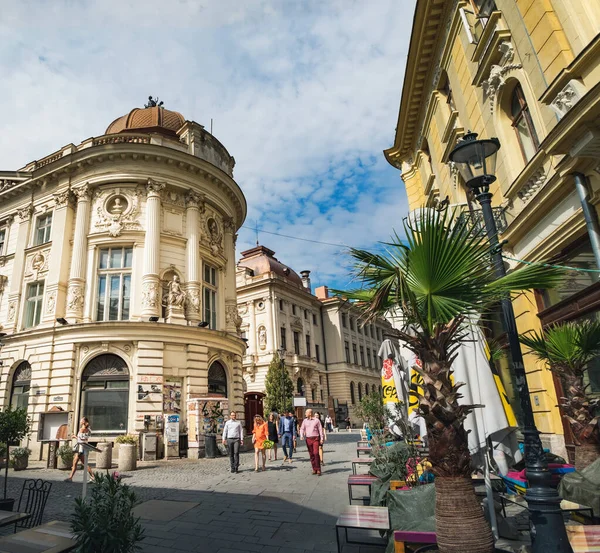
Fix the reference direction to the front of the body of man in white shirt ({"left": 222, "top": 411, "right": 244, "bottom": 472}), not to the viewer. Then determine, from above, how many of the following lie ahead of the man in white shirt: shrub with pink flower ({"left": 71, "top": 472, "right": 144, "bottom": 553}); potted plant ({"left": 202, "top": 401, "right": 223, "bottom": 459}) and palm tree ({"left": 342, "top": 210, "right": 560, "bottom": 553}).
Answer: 2

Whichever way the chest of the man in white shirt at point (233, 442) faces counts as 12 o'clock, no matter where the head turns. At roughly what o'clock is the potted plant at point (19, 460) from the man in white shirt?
The potted plant is roughly at 4 o'clock from the man in white shirt.

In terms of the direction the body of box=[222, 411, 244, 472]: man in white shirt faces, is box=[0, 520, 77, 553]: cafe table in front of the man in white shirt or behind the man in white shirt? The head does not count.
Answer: in front

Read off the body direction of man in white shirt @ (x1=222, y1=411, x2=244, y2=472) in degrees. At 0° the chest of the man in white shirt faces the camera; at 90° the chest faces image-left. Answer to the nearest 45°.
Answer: approximately 0°

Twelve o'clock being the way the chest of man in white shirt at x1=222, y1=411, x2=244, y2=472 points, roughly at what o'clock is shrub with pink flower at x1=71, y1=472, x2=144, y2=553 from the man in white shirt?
The shrub with pink flower is roughly at 12 o'clock from the man in white shirt.

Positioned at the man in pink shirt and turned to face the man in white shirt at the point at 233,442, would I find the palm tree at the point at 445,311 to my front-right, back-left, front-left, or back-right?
back-left

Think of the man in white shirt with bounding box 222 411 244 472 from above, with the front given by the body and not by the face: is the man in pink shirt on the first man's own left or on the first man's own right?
on the first man's own left

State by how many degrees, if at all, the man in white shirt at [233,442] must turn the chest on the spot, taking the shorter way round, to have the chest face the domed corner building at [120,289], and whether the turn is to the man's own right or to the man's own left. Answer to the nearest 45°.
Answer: approximately 135° to the man's own right

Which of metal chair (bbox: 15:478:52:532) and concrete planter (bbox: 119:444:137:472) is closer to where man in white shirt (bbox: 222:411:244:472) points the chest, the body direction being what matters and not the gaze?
the metal chair

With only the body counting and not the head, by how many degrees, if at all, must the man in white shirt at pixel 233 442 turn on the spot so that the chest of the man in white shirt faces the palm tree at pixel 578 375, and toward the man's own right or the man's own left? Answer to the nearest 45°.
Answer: approximately 45° to the man's own left
